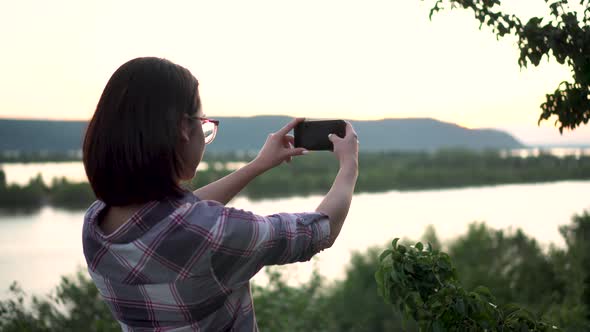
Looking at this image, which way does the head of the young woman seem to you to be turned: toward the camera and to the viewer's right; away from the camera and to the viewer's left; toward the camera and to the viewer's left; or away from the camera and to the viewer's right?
away from the camera and to the viewer's right

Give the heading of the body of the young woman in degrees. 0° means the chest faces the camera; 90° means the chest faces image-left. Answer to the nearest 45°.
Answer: approximately 225°

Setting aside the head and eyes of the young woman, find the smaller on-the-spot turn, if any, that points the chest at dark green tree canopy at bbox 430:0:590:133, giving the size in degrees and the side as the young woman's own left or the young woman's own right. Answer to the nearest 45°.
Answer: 0° — they already face it
